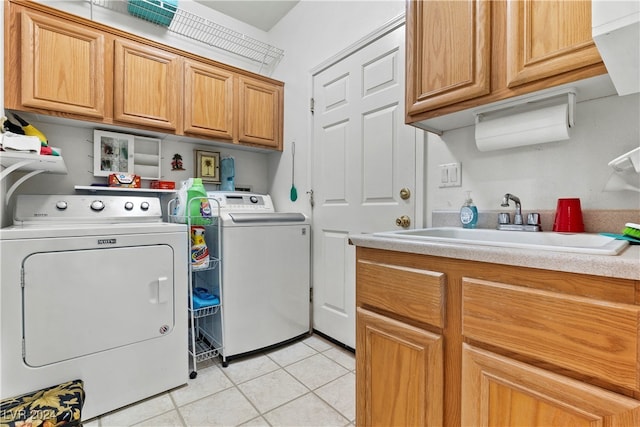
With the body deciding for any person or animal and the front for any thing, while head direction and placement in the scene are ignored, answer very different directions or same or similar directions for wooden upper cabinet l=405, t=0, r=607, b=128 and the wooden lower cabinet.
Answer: same or similar directions

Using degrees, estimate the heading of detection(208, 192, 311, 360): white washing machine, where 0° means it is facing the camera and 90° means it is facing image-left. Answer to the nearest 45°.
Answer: approximately 315°

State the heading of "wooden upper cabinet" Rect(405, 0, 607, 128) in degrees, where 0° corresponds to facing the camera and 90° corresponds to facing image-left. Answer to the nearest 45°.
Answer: approximately 45°

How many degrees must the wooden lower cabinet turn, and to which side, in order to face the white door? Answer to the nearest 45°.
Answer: approximately 90° to its right

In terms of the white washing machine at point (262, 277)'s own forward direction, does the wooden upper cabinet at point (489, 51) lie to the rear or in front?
in front

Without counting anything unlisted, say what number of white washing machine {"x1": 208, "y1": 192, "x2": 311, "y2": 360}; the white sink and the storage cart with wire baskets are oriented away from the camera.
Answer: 0

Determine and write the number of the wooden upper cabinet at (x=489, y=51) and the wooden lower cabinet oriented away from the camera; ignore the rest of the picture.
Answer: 0

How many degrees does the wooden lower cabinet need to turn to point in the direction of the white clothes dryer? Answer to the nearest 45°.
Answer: approximately 45° to its right

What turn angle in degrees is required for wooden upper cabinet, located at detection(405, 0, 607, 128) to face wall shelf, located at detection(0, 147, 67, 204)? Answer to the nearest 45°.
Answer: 0° — it already faces it

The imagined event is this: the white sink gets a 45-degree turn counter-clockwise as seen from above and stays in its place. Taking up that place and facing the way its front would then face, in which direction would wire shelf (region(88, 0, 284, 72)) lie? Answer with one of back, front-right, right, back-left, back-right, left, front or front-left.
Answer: right

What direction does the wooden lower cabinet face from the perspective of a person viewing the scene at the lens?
facing the viewer and to the left of the viewer

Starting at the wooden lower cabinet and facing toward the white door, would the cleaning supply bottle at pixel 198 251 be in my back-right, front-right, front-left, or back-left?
front-left

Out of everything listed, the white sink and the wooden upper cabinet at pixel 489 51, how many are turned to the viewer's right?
0

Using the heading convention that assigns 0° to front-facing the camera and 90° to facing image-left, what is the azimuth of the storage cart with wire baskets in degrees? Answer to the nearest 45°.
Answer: approximately 315°
